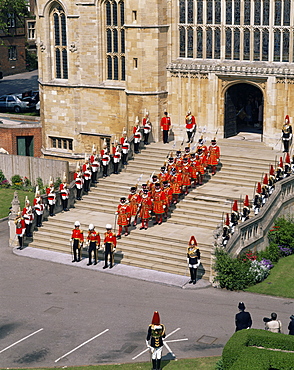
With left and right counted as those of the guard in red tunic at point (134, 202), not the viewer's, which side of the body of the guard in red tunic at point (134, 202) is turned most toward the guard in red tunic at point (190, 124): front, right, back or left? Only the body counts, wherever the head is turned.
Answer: back

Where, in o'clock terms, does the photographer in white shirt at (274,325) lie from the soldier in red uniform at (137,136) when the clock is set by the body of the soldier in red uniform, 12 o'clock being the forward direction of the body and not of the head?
The photographer in white shirt is roughly at 1 o'clock from the soldier in red uniform.

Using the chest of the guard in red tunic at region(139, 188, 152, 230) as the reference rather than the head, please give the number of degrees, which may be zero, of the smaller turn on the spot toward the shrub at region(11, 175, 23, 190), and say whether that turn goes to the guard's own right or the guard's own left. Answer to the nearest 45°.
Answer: approximately 90° to the guard's own right

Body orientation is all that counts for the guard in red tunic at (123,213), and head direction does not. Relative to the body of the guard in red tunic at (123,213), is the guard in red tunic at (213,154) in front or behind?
behind

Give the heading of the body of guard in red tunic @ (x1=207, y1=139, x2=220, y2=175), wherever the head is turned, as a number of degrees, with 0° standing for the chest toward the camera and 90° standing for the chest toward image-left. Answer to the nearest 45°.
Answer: approximately 0°

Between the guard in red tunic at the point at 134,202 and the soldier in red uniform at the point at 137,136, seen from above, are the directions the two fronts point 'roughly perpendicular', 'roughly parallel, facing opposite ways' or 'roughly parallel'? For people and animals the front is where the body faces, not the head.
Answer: roughly perpendicular

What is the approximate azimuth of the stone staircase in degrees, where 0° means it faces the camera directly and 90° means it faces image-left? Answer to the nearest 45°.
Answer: approximately 45°

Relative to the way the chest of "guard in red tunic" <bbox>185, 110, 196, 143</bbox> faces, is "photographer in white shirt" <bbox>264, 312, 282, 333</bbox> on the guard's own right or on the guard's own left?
on the guard's own left

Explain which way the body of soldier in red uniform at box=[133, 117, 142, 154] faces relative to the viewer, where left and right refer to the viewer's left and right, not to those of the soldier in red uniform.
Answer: facing the viewer and to the right of the viewer

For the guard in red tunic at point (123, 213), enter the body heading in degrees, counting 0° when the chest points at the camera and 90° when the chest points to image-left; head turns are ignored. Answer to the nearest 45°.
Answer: approximately 45°

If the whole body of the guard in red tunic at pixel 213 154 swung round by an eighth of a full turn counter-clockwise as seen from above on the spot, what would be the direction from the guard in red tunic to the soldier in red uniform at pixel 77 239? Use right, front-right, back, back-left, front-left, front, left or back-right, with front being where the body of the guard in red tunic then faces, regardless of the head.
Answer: right

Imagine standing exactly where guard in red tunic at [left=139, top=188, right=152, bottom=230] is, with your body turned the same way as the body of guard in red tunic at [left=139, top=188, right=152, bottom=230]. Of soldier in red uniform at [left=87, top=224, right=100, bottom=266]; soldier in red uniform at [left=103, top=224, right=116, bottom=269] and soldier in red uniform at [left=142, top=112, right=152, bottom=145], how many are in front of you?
2

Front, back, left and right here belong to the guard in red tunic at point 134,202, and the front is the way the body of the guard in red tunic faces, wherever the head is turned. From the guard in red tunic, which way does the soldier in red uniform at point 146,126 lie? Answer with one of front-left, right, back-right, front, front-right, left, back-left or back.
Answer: back-right

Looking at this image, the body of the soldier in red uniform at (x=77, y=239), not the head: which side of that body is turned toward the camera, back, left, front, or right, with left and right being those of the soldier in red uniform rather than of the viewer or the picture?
front
